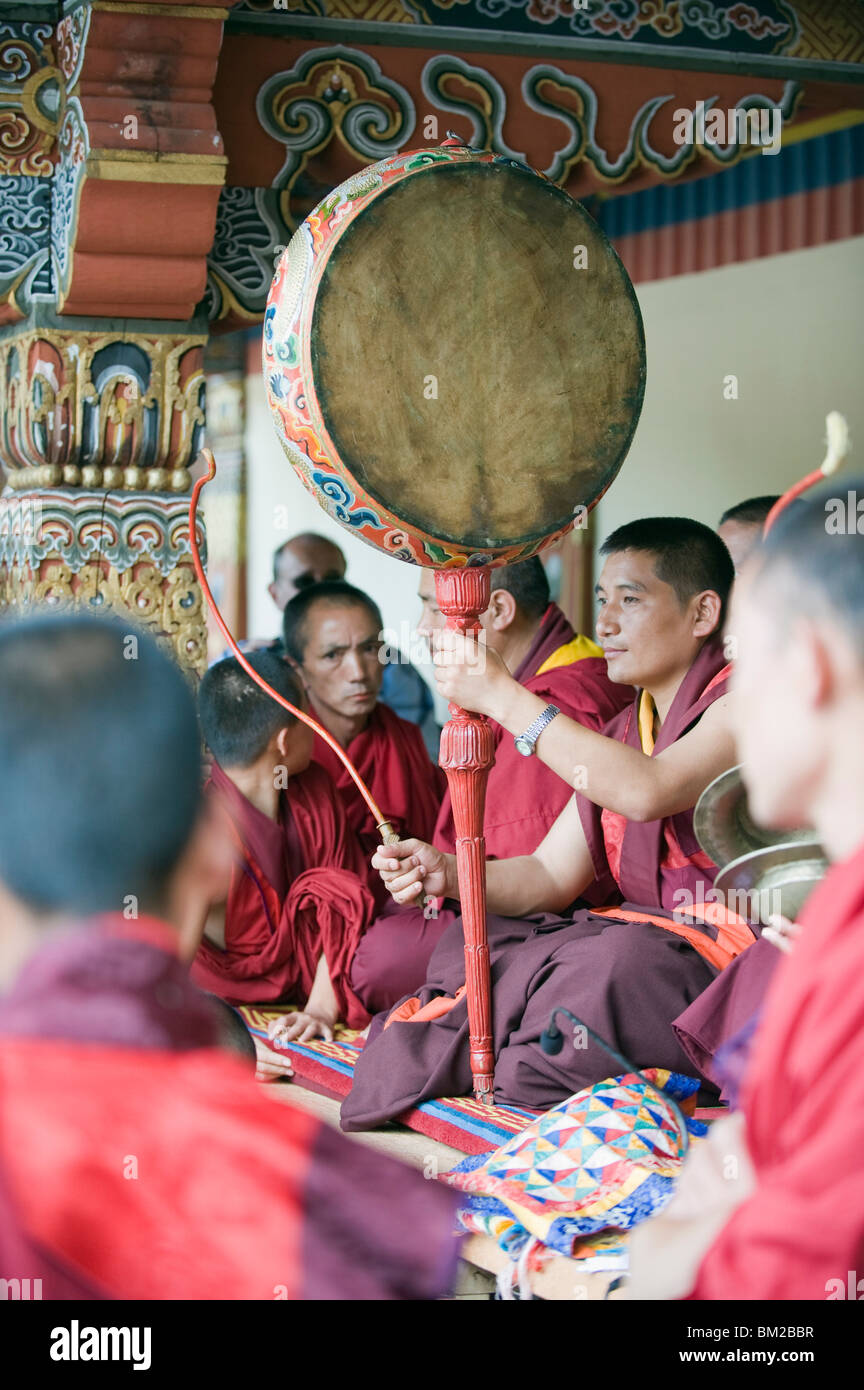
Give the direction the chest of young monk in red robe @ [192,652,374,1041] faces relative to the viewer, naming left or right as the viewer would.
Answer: facing away from the viewer and to the right of the viewer

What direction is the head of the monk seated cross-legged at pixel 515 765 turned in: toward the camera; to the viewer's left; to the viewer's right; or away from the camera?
to the viewer's left

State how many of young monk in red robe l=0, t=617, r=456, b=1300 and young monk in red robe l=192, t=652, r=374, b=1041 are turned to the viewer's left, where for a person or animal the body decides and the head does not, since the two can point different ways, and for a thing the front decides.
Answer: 0

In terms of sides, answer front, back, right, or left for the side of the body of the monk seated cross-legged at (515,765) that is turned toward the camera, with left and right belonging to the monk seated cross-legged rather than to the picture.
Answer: left

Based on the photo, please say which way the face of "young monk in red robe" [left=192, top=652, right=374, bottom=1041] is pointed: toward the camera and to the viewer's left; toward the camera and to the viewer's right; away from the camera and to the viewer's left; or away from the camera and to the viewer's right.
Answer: away from the camera and to the viewer's right

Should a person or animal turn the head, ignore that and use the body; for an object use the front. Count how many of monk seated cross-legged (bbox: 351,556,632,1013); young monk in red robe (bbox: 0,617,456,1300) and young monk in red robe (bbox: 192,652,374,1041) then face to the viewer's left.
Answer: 1

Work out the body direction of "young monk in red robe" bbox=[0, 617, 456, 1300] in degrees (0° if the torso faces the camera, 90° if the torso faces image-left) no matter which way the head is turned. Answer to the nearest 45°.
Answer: approximately 180°

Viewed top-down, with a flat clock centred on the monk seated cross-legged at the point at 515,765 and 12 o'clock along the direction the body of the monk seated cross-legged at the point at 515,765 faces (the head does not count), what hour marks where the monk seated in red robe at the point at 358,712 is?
the monk seated in red robe at the point at 358,712 is roughly at 2 o'clock from the monk seated cross-legged at the point at 515,765.

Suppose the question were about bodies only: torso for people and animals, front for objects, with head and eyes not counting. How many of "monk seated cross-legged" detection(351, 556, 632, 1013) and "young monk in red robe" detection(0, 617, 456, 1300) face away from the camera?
1

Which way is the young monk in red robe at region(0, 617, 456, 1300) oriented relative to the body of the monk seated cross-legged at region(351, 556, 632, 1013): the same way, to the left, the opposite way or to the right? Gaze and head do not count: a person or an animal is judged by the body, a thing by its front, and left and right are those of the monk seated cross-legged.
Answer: to the right

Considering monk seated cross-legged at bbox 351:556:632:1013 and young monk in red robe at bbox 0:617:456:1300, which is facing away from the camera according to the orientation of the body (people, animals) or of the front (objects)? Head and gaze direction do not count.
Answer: the young monk in red robe

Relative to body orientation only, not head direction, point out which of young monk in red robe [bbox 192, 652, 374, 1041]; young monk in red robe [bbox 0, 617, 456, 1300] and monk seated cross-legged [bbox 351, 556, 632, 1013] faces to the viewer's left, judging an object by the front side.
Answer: the monk seated cross-legged
